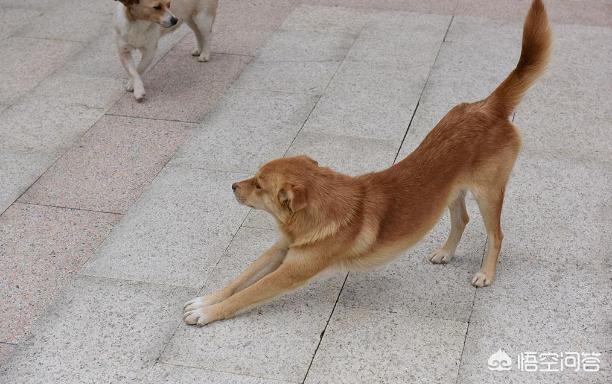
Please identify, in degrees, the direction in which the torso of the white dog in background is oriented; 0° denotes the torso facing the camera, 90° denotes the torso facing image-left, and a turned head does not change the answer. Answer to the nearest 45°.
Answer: approximately 45°

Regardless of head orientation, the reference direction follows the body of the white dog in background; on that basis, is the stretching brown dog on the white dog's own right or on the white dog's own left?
on the white dog's own left
